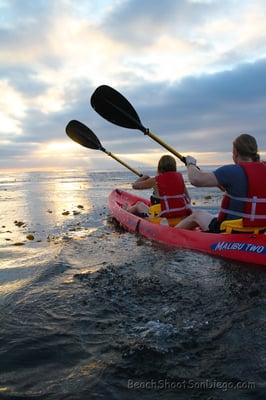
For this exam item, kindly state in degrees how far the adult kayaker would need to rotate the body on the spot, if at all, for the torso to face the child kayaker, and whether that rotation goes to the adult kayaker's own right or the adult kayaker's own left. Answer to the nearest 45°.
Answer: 0° — they already face them

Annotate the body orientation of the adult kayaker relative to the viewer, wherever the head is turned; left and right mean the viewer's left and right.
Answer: facing away from the viewer and to the left of the viewer

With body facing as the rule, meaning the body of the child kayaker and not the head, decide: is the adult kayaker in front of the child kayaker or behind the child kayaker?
behind

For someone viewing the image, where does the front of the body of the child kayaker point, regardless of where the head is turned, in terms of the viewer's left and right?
facing away from the viewer and to the left of the viewer

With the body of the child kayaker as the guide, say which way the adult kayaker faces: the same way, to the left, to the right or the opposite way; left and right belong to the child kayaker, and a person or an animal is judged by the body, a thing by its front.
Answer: the same way

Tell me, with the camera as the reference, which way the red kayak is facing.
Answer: facing away from the viewer and to the left of the viewer
